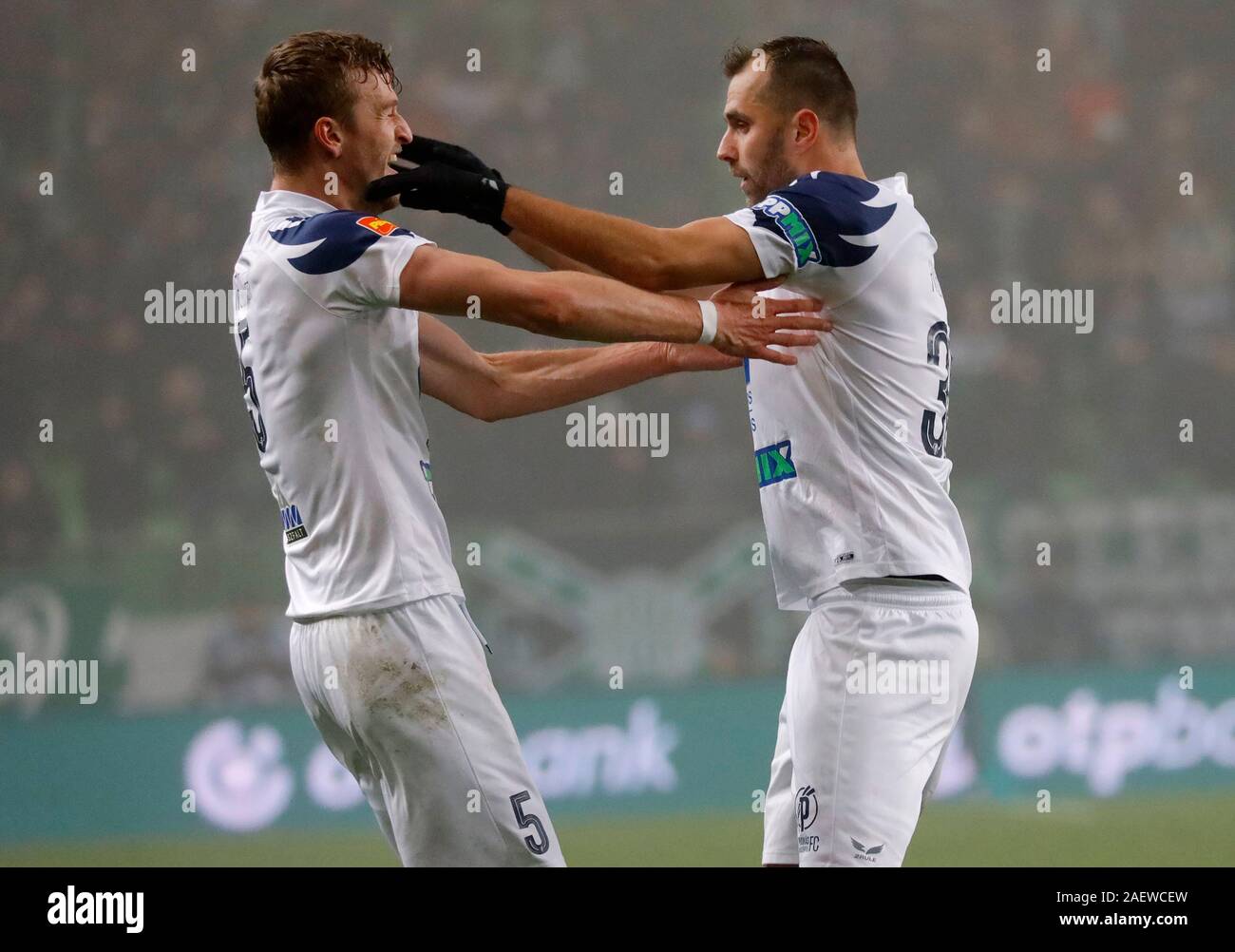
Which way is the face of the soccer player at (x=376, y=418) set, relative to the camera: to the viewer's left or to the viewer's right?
to the viewer's right

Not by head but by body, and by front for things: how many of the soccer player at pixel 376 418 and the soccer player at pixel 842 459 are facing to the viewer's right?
1

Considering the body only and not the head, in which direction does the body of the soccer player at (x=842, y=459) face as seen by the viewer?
to the viewer's left

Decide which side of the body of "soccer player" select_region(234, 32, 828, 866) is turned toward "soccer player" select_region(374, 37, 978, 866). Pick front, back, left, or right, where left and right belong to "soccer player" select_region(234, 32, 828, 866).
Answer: front

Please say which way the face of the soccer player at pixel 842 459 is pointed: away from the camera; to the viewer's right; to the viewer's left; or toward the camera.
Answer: to the viewer's left

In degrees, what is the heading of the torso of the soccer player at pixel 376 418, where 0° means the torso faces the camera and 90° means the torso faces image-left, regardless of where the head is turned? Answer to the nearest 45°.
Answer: approximately 270°

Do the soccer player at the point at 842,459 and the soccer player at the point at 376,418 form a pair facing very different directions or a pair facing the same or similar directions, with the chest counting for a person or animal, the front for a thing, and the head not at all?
very different directions

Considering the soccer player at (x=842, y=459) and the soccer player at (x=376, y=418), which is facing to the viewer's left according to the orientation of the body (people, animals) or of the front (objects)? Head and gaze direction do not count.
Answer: the soccer player at (x=842, y=459)

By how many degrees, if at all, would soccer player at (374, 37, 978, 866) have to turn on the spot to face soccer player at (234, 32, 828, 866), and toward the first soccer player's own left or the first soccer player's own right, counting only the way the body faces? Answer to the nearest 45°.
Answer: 0° — they already face them
